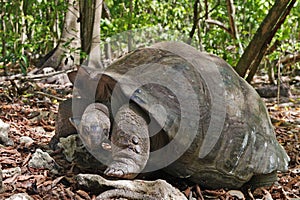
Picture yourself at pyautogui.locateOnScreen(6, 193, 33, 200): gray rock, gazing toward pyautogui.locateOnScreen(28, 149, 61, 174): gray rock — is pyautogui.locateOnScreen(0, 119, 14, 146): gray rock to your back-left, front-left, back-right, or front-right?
front-left

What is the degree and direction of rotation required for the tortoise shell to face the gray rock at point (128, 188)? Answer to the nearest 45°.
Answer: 0° — it already faces it

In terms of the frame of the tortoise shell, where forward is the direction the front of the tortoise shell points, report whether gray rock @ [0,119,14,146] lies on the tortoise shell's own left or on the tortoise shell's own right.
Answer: on the tortoise shell's own right

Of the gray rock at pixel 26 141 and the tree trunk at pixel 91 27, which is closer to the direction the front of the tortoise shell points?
the gray rock

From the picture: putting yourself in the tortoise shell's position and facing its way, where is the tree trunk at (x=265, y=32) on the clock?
The tree trunk is roughly at 5 o'clock from the tortoise shell.

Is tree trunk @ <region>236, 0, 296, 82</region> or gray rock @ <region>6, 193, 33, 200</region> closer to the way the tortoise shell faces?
the gray rock

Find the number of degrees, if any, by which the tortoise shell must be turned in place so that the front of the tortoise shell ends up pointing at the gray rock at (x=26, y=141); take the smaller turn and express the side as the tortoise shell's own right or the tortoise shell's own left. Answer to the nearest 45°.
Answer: approximately 45° to the tortoise shell's own right

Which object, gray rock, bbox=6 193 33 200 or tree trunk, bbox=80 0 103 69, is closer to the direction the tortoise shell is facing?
the gray rock

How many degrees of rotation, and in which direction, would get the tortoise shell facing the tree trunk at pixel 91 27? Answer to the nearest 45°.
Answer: approximately 90° to its right

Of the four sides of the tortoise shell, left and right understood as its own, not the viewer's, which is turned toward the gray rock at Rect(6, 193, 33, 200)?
front

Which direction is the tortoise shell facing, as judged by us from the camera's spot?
facing the viewer and to the left of the viewer

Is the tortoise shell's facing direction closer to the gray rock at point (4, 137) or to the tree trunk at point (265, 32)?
the gray rock
